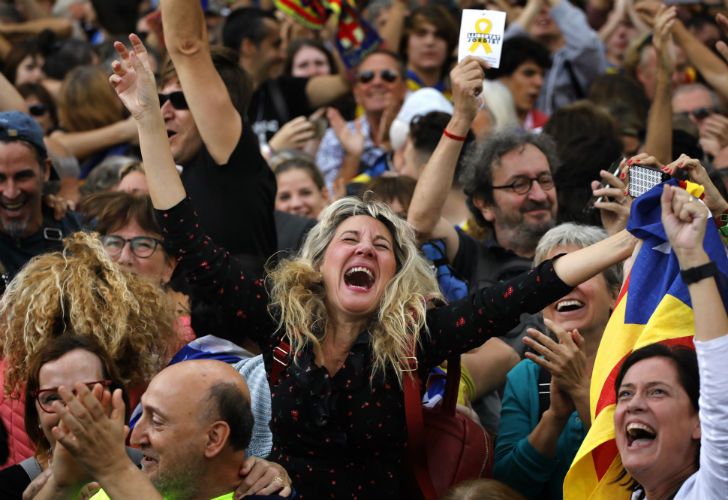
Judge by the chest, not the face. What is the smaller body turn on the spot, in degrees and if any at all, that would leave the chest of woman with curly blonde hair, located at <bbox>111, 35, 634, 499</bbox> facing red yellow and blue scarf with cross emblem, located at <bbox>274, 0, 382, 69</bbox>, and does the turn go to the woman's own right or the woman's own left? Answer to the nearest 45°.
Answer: approximately 180°

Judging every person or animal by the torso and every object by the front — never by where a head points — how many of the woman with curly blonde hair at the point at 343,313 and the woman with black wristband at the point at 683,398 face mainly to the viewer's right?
0

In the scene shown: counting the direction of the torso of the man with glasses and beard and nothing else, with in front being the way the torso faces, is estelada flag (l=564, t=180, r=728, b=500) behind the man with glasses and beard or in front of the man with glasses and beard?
in front

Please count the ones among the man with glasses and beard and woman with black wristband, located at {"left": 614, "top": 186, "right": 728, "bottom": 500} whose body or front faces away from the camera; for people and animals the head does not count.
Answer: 0

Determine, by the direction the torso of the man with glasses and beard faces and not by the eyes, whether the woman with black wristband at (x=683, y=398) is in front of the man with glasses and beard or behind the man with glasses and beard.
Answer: in front

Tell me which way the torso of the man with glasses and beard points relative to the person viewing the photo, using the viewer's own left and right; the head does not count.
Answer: facing the viewer and to the right of the viewer

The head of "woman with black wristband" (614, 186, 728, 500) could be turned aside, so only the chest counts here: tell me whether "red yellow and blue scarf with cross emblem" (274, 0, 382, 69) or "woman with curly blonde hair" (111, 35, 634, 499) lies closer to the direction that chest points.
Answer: the woman with curly blonde hair

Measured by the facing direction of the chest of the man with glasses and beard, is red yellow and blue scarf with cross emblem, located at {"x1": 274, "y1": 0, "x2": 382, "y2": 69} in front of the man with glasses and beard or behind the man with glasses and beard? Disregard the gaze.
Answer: behind

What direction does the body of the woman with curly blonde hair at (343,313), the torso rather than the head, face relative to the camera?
toward the camera

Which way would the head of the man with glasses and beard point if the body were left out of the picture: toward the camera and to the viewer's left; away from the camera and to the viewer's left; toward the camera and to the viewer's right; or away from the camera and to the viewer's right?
toward the camera and to the viewer's right
